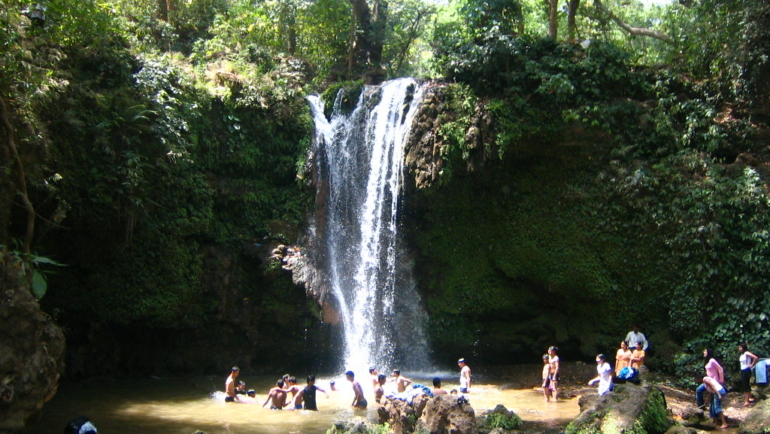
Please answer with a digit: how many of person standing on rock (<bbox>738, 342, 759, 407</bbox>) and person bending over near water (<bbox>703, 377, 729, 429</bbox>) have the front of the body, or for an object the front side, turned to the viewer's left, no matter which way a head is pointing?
2

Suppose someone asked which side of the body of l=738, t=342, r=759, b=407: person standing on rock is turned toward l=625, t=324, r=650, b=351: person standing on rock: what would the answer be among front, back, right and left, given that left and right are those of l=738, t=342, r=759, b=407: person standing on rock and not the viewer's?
front

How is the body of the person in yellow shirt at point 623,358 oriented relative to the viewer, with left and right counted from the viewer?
facing the viewer and to the left of the viewer

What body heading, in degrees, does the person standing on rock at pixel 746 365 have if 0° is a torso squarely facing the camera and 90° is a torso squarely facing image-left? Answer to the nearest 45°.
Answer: approximately 90°

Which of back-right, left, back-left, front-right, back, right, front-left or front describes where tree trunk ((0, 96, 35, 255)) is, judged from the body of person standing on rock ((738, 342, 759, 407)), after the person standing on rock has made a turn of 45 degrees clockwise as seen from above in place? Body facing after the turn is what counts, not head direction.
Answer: left

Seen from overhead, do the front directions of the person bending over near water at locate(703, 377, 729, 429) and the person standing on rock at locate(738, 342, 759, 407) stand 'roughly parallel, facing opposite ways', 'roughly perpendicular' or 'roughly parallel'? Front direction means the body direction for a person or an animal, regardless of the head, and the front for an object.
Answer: roughly parallel

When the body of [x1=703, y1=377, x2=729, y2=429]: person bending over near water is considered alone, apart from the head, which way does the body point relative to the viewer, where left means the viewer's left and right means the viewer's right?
facing to the left of the viewer

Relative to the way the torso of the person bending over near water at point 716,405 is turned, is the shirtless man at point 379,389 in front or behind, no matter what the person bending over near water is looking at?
in front

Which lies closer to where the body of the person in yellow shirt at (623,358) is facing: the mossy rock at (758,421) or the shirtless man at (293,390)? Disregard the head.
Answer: the shirtless man

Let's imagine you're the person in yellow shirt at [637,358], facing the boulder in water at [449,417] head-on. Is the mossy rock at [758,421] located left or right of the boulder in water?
left

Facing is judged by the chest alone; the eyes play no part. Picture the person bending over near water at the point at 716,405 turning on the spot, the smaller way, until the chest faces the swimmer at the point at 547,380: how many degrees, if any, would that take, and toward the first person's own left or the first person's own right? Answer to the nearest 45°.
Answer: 0° — they already face them

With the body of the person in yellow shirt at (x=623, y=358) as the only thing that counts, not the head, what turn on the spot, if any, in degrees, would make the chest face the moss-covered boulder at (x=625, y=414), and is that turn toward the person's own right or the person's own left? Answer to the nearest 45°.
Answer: approximately 45° to the person's own left
